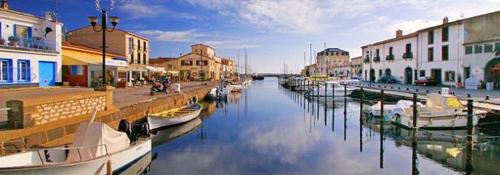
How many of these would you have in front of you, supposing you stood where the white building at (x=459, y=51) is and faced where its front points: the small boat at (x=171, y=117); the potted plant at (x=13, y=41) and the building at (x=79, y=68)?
3

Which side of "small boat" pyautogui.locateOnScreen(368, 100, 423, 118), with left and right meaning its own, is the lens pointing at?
left

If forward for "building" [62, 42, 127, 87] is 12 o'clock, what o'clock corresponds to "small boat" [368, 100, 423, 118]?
The small boat is roughly at 12 o'clock from the building.

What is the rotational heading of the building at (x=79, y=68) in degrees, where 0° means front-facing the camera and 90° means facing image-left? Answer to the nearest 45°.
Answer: approximately 315°

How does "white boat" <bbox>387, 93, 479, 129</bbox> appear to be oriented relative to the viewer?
to the viewer's left

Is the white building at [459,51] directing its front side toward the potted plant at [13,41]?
yes

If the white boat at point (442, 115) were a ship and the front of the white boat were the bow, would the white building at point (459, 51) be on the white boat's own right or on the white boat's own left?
on the white boat's own right
